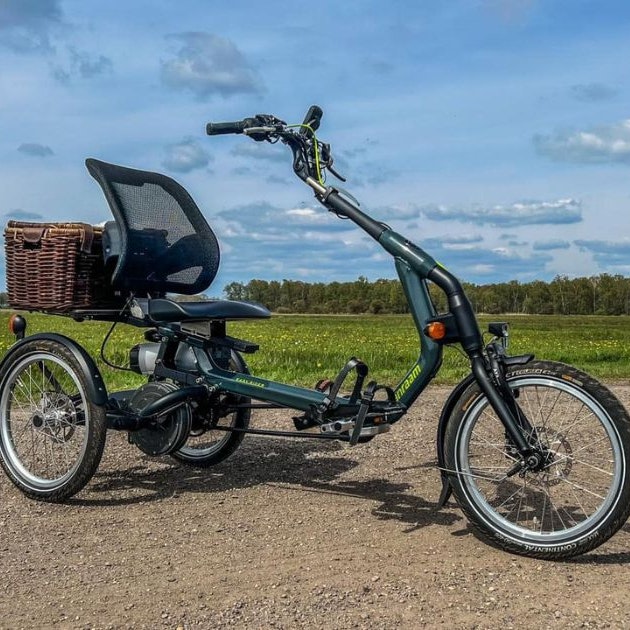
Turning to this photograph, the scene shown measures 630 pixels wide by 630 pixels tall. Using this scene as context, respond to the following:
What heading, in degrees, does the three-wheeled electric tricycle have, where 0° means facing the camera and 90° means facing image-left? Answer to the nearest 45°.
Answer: approximately 315°
